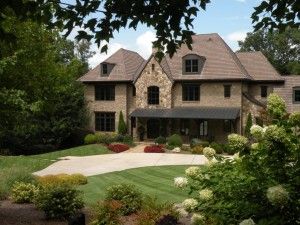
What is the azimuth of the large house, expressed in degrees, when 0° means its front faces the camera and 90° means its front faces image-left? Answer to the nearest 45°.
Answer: approximately 0°

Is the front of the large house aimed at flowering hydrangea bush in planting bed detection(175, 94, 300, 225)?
yes

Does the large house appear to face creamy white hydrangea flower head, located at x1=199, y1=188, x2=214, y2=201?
yes

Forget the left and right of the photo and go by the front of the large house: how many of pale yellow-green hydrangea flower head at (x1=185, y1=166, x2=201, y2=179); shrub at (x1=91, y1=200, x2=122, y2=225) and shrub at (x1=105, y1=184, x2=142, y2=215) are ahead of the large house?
3

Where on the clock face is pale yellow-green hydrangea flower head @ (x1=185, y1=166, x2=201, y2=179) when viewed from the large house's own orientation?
The pale yellow-green hydrangea flower head is roughly at 12 o'clock from the large house.

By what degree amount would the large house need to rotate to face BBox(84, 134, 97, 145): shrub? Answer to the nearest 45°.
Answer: approximately 90° to its right

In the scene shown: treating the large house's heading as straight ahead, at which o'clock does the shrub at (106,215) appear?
The shrub is roughly at 12 o'clock from the large house.

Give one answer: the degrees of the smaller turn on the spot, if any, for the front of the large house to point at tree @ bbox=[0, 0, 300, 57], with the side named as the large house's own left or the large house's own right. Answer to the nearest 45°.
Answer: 0° — it already faces it
